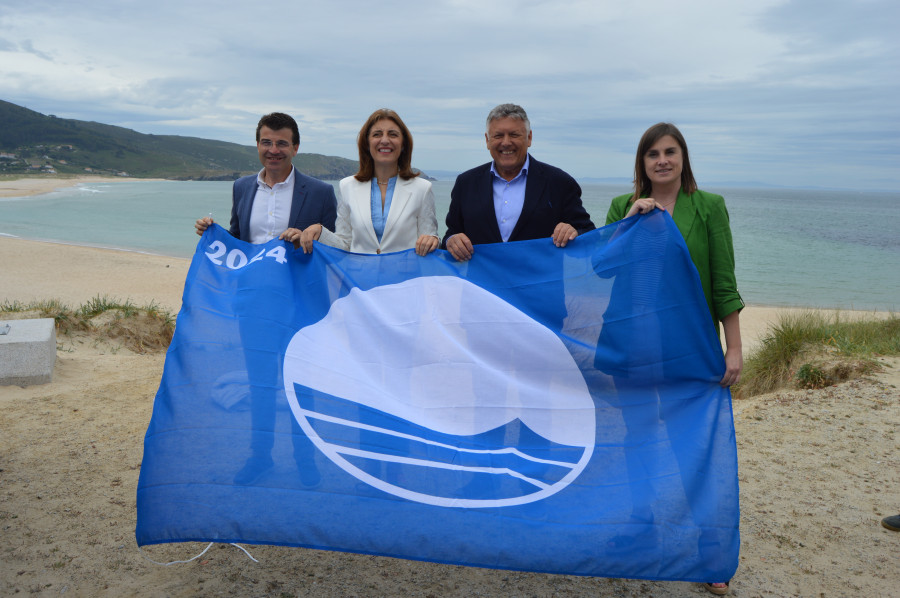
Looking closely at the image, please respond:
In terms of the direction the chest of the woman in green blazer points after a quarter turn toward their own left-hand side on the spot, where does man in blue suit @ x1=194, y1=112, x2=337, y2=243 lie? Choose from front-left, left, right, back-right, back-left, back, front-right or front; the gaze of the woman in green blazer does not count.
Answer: back

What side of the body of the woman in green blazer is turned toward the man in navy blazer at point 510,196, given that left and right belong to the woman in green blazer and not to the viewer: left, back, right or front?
right

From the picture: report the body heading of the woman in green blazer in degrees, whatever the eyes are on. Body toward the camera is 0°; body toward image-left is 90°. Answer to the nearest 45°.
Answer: approximately 0°

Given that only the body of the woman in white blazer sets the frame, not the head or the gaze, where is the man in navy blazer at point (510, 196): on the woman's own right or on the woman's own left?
on the woman's own left

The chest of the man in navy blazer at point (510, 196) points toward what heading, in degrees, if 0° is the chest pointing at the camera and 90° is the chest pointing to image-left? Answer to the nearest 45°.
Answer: approximately 0°

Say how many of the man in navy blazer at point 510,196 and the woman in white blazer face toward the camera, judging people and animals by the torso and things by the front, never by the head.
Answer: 2
